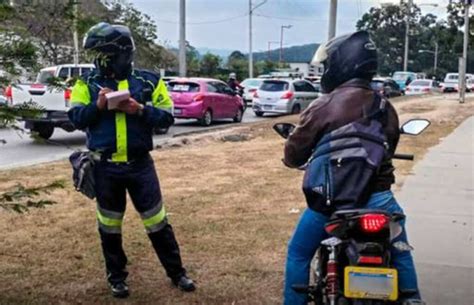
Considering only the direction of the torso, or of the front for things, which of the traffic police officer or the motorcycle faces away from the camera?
the motorcycle

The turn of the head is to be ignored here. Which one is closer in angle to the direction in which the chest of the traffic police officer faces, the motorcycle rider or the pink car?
the motorcycle rider

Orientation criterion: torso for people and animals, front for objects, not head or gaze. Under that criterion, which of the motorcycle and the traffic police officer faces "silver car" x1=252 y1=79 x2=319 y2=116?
the motorcycle

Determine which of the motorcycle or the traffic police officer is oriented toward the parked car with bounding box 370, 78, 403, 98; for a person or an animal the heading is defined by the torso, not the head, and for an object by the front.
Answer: the motorcycle

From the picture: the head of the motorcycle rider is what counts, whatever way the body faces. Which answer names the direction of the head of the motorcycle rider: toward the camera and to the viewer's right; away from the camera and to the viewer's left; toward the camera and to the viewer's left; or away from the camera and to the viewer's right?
away from the camera and to the viewer's left

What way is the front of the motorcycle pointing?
away from the camera

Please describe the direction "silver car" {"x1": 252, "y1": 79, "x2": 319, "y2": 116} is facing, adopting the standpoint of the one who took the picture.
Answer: facing away from the viewer and to the right of the viewer

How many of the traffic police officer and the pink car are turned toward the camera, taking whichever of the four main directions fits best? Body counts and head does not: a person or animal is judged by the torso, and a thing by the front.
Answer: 1
